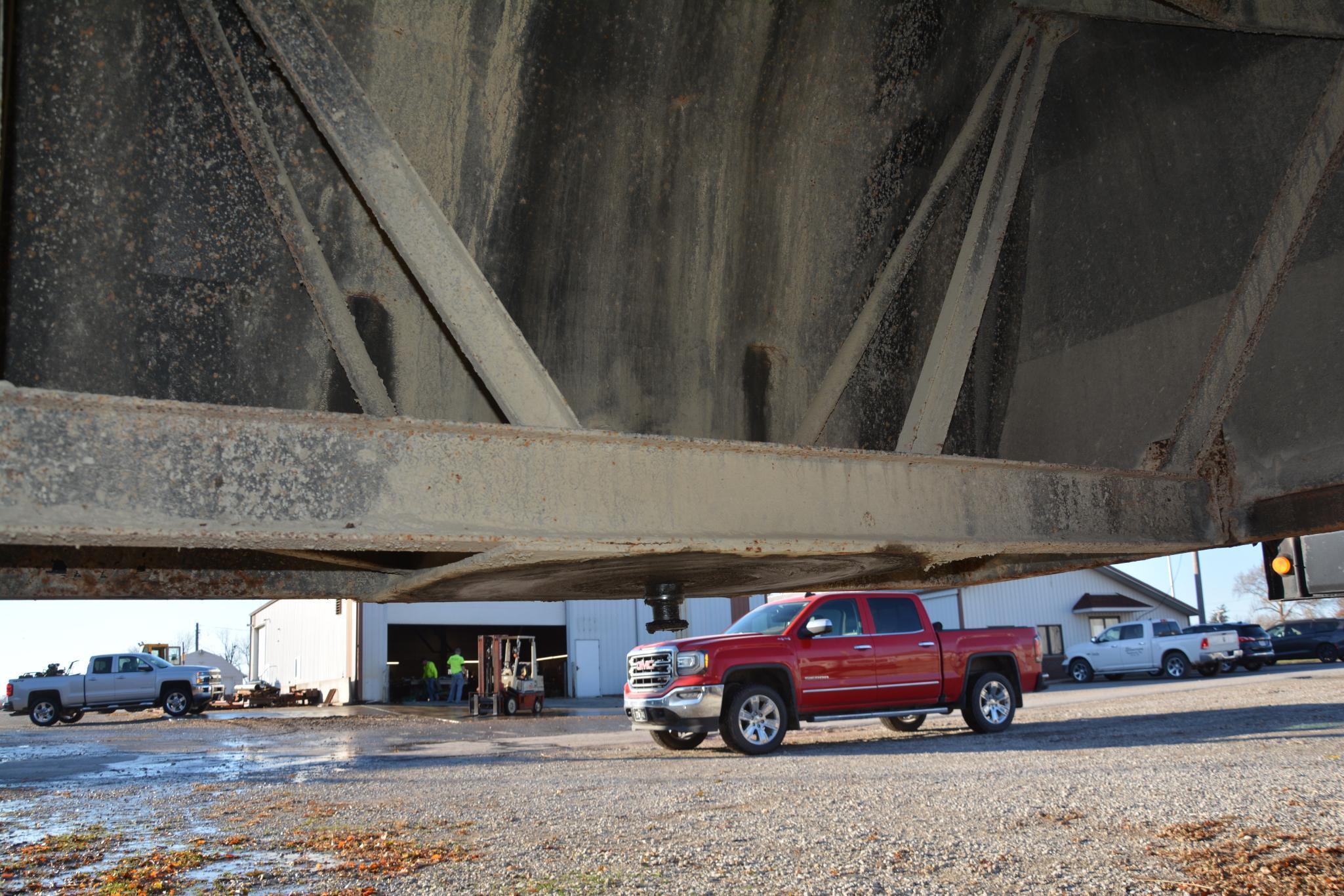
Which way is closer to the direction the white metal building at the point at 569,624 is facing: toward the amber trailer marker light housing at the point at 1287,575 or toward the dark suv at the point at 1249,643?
the amber trailer marker light housing

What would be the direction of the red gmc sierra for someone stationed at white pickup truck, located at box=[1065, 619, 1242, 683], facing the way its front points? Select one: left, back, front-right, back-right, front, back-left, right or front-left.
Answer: back-left

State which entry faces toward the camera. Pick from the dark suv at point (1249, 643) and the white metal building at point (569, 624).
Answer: the white metal building

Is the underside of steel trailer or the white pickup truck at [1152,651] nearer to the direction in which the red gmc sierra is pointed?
the underside of steel trailer

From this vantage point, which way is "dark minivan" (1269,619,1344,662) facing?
to the viewer's left

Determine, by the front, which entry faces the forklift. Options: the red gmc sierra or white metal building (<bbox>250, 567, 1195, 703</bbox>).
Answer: the white metal building

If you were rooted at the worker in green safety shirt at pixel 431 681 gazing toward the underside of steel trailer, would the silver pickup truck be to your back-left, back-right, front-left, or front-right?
front-right

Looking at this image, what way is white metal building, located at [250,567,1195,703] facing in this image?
toward the camera

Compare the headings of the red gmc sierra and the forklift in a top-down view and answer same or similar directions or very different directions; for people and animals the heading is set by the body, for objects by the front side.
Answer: same or similar directions

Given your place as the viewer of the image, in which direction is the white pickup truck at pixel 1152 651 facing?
facing away from the viewer and to the left of the viewer

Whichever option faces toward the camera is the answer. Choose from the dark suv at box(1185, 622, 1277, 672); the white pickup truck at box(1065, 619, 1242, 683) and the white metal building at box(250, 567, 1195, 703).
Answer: the white metal building
